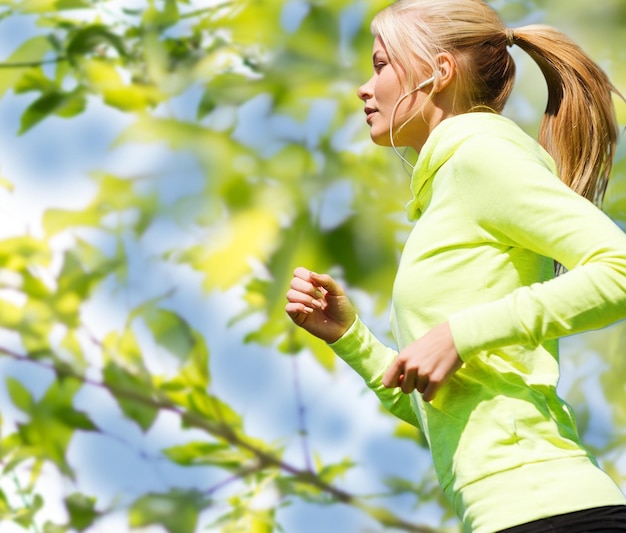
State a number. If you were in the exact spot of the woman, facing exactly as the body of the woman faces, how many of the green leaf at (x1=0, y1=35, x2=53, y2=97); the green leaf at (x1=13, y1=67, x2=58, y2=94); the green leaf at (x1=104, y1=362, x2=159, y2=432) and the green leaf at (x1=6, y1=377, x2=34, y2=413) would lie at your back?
0

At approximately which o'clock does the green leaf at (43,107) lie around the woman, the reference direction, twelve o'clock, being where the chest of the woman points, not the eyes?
The green leaf is roughly at 2 o'clock from the woman.

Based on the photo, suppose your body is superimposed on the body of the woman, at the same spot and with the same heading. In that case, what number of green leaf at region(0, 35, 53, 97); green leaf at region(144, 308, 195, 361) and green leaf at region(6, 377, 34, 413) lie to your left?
0

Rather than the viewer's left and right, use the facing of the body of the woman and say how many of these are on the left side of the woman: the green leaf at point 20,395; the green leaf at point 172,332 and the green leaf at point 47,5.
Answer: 0

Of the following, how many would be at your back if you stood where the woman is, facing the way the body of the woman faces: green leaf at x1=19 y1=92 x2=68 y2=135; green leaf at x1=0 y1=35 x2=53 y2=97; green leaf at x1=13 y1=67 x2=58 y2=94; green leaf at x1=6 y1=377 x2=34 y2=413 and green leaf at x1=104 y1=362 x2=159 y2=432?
0

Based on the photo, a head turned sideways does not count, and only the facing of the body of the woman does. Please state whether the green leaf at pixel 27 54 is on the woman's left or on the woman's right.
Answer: on the woman's right

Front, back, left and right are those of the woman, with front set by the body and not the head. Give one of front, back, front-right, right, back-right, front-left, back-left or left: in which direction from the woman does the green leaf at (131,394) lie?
front-right

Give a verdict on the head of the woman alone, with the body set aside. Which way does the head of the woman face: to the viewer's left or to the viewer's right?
to the viewer's left

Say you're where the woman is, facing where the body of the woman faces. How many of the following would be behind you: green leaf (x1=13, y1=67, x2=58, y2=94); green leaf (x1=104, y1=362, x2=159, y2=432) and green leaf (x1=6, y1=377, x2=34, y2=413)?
0

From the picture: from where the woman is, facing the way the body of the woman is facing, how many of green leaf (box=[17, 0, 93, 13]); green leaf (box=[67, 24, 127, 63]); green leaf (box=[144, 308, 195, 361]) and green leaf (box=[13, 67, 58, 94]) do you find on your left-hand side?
0

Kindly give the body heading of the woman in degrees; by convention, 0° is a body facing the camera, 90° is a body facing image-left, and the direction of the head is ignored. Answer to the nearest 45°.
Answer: approximately 90°

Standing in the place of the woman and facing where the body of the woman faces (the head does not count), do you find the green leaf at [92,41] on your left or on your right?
on your right

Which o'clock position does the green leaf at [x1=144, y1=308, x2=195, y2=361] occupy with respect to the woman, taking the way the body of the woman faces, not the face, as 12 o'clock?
The green leaf is roughly at 2 o'clock from the woman.

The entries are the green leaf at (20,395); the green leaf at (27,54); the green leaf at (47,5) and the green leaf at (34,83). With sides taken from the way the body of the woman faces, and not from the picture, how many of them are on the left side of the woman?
0
